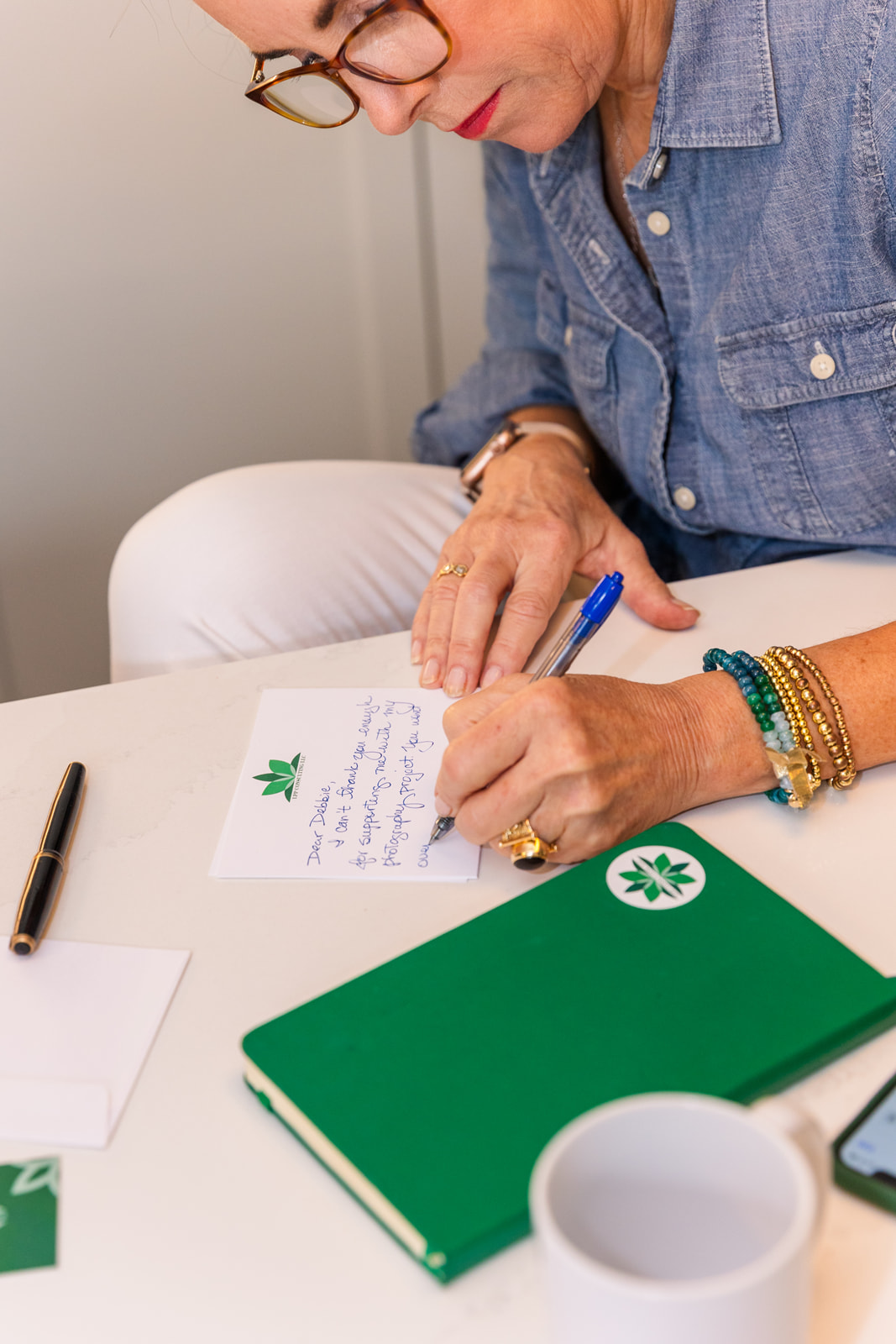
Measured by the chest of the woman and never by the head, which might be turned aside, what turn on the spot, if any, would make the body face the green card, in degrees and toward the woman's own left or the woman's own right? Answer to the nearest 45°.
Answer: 0° — they already face it

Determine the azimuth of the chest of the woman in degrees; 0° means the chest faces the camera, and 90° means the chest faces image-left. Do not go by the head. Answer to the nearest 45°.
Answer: approximately 45°

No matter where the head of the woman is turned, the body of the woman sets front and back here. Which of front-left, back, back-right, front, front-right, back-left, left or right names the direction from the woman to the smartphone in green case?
front-left

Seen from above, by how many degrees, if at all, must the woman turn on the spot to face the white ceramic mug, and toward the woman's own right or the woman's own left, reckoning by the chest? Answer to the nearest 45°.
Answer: approximately 45° to the woman's own left

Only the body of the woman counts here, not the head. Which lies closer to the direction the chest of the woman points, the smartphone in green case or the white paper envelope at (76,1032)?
the white paper envelope

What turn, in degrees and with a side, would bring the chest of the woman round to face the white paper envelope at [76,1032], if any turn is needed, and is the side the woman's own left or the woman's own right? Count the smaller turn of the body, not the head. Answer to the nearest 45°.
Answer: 0° — they already face it
